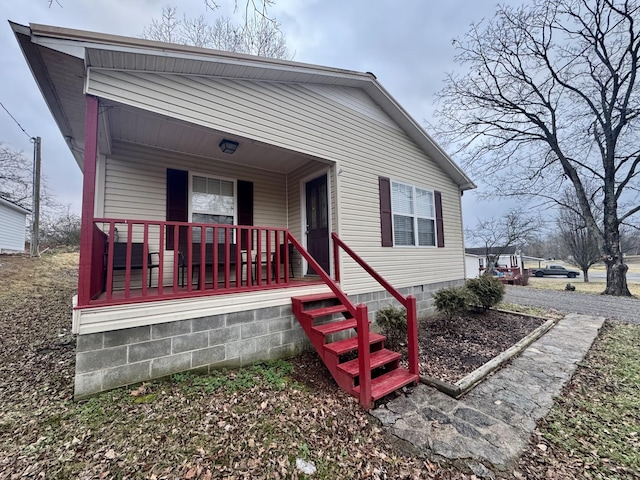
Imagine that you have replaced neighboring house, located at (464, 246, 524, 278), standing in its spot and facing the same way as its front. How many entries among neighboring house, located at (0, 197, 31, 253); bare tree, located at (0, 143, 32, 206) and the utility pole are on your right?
3

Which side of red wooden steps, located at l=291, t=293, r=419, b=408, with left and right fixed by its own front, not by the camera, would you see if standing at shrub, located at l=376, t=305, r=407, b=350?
left

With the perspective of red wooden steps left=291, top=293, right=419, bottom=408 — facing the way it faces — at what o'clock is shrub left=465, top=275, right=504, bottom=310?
The shrub is roughly at 9 o'clock from the red wooden steps.

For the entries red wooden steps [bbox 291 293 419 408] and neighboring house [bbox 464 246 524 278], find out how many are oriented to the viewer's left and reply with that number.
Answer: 0

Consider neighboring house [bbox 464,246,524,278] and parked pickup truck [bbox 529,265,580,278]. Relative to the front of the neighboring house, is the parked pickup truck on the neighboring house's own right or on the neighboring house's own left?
on the neighboring house's own left

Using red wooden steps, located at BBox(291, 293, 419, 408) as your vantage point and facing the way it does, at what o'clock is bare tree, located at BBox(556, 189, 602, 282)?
The bare tree is roughly at 9 o'clock from the red wooden steps.

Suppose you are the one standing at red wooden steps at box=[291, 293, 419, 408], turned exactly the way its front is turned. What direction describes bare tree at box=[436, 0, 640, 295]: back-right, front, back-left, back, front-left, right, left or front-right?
left

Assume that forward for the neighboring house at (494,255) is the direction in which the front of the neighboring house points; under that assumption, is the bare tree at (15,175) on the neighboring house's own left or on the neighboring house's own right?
on the neighboring house's own right

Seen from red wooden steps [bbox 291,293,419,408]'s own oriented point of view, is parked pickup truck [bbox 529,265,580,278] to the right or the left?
on its left

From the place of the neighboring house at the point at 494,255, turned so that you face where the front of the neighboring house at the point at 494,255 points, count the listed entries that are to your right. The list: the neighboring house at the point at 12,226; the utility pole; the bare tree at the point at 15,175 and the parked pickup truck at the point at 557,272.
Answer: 3

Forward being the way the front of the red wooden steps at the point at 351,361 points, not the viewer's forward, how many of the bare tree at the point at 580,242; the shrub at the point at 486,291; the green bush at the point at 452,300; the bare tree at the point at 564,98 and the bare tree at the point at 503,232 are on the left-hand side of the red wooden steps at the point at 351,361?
5

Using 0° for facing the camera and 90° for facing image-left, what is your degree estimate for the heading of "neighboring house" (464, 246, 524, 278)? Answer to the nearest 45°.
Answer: approximately 315°

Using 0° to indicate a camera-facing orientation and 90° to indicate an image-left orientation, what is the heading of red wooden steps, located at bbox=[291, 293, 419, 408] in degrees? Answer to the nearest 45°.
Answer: approximately 315°
